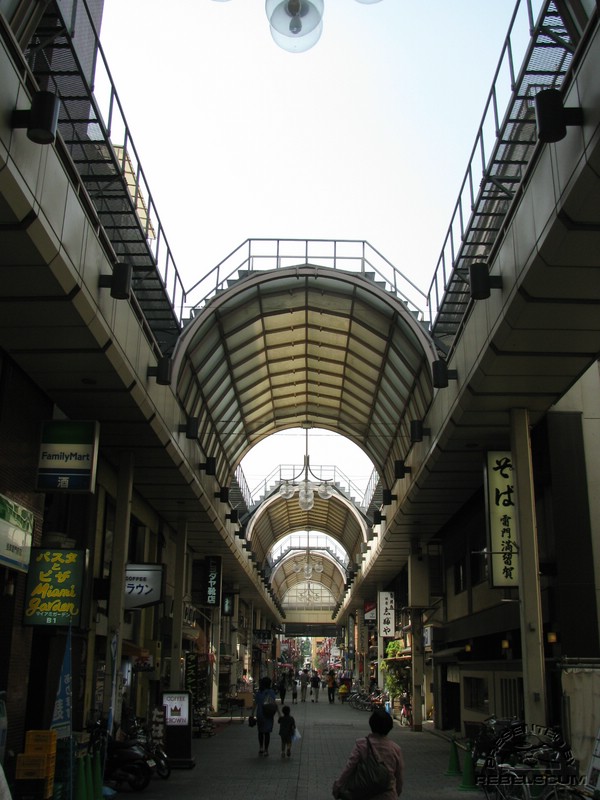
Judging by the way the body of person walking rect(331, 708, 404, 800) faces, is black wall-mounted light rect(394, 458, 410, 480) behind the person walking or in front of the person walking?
in front

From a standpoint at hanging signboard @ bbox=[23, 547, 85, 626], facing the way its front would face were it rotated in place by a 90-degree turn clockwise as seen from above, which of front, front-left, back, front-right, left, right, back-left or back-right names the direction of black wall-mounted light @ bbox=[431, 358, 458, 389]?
back

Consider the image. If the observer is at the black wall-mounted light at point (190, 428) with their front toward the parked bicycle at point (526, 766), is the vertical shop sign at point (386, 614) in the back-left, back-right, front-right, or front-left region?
back-left

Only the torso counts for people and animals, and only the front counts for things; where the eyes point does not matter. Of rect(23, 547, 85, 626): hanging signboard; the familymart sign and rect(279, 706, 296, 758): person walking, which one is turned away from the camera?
the person walking

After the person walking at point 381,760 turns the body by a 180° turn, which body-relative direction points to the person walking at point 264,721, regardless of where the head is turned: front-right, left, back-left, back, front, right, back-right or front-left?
back

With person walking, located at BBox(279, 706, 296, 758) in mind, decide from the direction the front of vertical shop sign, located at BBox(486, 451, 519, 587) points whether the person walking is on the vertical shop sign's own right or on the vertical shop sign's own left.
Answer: on the vertical shop sign's own right

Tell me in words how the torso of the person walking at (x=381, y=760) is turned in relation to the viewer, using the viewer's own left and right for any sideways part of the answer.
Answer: facing away from the viewer

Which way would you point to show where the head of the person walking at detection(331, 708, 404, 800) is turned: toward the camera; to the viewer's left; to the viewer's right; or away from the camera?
away from the camera

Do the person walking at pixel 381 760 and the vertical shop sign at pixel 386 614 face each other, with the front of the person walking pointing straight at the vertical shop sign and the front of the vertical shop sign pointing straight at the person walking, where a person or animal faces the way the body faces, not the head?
yes

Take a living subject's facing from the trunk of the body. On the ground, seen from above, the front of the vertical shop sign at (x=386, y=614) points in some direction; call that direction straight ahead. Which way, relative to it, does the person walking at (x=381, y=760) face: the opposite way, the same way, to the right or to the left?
the opposite way

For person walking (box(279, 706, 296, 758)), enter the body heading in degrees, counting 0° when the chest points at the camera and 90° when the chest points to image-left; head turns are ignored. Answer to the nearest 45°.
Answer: approximately 180°

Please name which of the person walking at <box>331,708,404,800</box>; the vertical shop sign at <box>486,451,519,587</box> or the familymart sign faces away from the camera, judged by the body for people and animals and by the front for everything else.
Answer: the person walking
